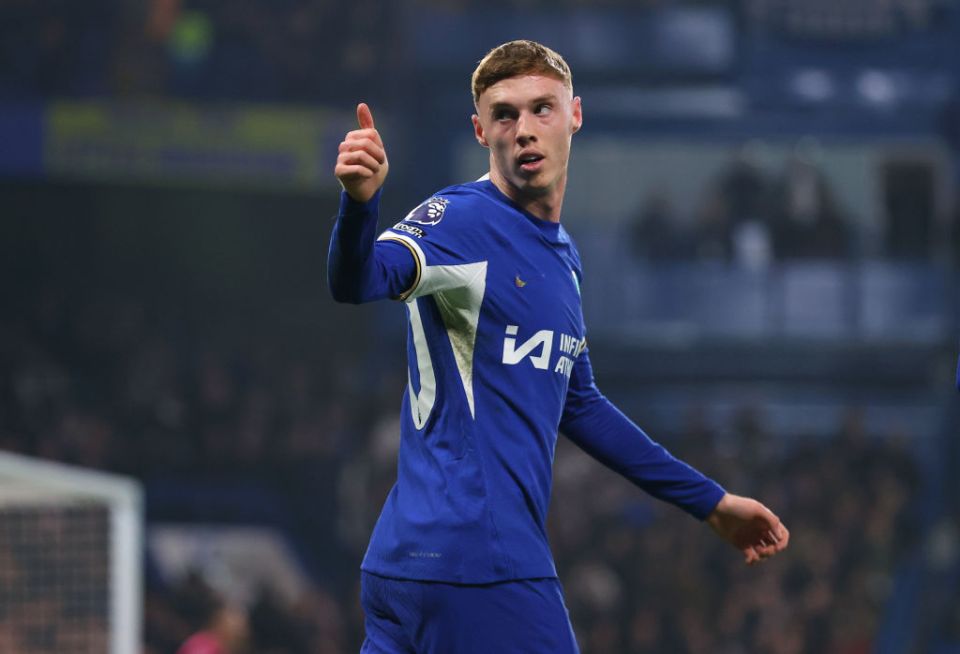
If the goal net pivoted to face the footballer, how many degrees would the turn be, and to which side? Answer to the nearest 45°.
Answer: approximately 45° to its right

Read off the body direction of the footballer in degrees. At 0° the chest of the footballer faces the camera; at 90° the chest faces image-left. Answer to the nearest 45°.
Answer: approximately 315°

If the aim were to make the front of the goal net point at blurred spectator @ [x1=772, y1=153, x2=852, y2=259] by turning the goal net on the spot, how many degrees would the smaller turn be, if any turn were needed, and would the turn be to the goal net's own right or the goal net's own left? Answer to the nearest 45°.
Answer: approximately 90° to the goal net's own left

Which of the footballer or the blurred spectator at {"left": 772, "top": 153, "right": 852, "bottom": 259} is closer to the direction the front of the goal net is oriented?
the footballer

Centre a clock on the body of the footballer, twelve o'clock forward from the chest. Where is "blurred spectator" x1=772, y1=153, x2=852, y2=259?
The blurred spectator is roughly at 8 o'clock from the footballer.

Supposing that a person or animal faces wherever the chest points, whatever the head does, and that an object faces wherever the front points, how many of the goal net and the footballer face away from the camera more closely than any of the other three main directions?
0

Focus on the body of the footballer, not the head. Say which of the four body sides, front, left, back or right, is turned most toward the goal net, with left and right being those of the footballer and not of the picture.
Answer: back
